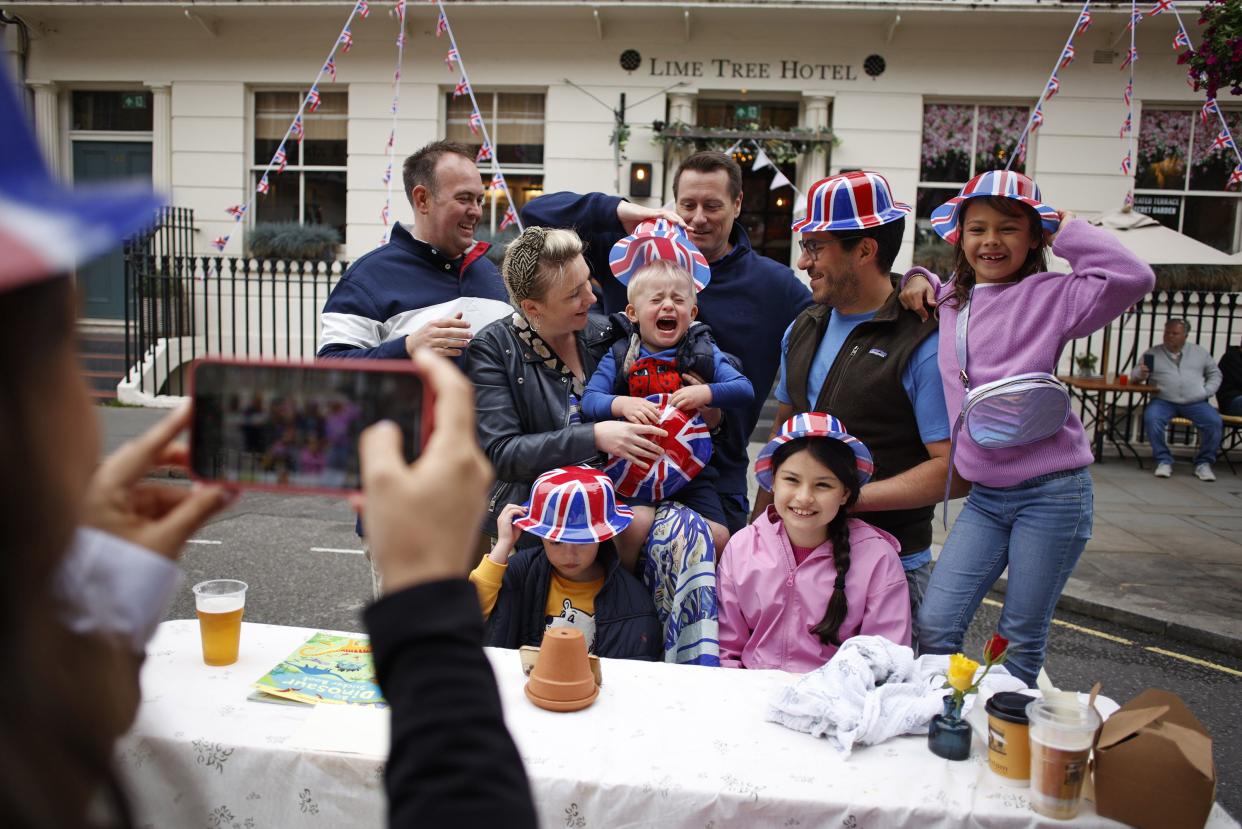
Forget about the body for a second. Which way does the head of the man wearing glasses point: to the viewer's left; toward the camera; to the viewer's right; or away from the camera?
to the viewer's left

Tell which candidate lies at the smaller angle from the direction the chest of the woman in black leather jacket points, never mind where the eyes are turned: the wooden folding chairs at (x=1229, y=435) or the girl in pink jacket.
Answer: the girl in pink jacket

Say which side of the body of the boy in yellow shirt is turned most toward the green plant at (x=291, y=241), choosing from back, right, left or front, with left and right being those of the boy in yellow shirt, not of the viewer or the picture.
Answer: back

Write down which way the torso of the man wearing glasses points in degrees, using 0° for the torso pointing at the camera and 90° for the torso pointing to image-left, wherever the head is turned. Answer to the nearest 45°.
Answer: approximately 45°

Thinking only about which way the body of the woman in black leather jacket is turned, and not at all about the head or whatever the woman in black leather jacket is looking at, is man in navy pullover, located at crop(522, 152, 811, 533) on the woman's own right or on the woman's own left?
on the woman's own left

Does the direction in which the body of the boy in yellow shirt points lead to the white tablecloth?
yes

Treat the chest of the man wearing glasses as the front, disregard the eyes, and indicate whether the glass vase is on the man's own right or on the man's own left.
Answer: on the man's own left

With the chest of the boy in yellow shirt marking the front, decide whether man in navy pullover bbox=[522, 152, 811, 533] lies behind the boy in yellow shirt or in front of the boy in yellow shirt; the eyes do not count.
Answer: behind

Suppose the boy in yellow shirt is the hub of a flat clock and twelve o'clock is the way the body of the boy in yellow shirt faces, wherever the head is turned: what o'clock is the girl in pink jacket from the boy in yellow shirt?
The girl in pink jacket is roughly at 9 o'clock from the boy in yellow shirt.
